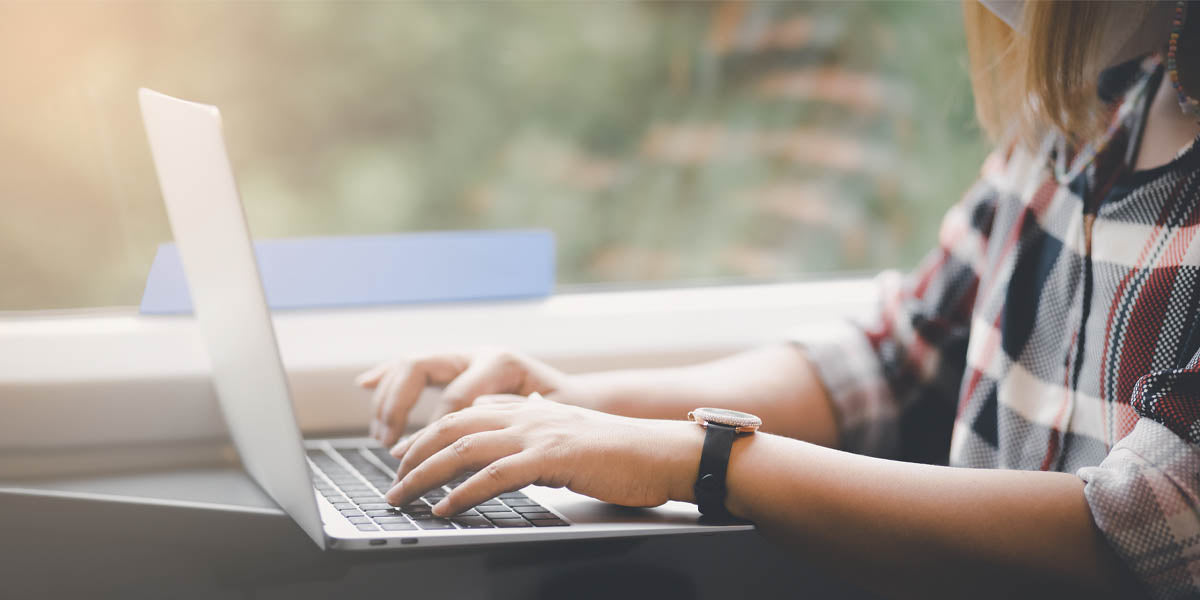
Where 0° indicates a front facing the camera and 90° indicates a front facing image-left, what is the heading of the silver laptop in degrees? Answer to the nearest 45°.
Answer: approximately 270°

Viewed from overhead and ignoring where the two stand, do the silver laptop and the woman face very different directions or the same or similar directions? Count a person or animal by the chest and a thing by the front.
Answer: very different directions

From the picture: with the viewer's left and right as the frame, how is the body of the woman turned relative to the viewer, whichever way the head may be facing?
facing the viewer and to the left of the viewer
